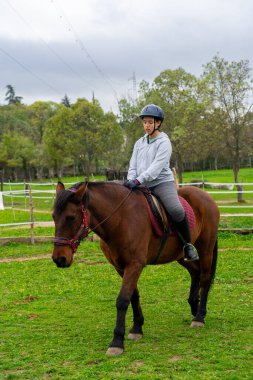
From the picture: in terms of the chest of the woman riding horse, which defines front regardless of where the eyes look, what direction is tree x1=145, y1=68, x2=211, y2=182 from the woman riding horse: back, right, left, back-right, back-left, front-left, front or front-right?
back-right

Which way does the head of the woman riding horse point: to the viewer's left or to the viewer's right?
to the viewer's left

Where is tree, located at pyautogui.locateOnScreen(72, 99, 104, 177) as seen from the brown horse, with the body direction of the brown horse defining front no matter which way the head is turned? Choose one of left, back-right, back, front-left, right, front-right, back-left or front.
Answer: back-right

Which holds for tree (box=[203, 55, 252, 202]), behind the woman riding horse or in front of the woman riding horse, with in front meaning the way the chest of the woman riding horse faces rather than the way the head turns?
behind

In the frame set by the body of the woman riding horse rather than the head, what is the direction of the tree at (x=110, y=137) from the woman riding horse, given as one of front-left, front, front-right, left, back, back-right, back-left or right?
back-right

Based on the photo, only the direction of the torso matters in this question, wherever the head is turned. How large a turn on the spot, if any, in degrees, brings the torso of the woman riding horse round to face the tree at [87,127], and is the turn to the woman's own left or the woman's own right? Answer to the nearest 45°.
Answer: approximately 135° to the woman's own right

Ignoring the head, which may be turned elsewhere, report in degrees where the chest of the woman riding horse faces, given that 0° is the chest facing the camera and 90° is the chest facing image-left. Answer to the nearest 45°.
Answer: approximately 45°

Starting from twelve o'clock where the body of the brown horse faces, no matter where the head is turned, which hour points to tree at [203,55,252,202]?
The tree is roughly at 5 o'clock from the brown horse.
